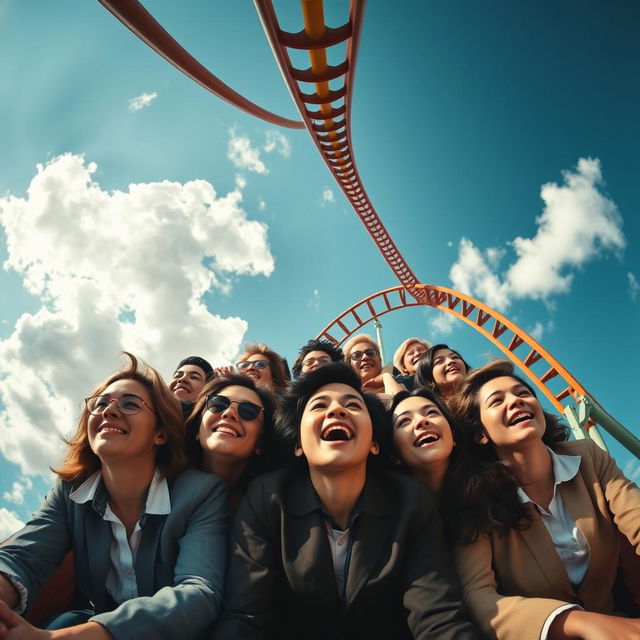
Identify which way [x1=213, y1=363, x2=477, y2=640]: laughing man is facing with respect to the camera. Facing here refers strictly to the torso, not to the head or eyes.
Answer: toward the camera

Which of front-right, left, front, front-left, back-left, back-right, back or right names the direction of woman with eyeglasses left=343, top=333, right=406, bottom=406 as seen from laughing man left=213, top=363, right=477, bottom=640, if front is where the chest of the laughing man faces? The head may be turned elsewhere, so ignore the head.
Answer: back

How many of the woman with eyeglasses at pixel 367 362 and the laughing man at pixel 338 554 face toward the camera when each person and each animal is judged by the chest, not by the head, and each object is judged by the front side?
2

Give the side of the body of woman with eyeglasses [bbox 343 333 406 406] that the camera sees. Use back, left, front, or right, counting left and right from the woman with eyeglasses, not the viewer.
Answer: front

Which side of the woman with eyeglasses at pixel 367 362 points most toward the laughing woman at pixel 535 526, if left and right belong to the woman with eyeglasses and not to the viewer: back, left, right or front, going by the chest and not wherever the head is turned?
front

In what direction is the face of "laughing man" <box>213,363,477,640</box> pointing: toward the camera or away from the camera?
toward the camera

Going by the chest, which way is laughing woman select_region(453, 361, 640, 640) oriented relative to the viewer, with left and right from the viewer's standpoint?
facing the viewer and to the right of the viewer
